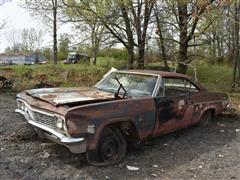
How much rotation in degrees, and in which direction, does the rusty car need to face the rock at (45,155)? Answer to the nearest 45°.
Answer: approximately 45° to its right

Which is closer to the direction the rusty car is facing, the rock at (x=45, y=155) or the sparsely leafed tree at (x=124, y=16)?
the rock

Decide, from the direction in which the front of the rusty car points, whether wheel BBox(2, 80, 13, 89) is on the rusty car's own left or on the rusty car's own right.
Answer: on the rusty car's own right

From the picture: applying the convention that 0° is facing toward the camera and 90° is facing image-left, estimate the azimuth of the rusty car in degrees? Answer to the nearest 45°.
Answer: approximately 45°

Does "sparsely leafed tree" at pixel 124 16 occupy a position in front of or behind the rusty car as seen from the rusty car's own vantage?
behind
